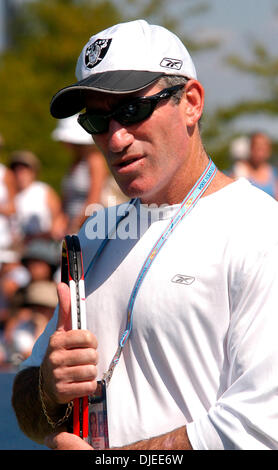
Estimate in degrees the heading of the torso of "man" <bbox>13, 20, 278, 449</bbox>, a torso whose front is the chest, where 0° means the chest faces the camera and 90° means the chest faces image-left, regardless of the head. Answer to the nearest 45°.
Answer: approximately 45°

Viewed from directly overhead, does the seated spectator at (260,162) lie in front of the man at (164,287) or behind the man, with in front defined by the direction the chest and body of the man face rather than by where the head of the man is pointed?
behind

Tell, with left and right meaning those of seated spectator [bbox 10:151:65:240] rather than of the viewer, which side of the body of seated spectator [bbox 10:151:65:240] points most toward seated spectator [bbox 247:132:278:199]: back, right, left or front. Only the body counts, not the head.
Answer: left

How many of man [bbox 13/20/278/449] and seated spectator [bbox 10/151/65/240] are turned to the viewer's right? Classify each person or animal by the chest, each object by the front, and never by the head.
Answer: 0

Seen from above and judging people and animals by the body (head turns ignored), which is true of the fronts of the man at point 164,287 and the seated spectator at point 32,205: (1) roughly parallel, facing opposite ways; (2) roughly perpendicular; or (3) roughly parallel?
roughly parallel

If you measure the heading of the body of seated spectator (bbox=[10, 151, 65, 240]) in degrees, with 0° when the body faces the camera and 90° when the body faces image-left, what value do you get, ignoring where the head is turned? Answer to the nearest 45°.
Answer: approximately 45°

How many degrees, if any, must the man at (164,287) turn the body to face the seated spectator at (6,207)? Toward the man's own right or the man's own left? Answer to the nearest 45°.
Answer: approximately 135° to the man's own right

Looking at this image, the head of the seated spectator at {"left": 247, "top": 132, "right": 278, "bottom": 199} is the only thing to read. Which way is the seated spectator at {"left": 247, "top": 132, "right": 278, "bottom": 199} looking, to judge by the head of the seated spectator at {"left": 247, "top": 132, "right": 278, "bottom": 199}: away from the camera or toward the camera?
toward the camera

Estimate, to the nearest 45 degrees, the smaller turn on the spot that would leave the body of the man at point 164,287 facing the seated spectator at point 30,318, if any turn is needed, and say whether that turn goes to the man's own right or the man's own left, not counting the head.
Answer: approximately 135° to the man's own right

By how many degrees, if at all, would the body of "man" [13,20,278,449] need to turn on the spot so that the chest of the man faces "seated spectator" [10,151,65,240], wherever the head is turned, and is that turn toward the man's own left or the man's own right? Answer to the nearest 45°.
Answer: approximately 135° to the man's own right

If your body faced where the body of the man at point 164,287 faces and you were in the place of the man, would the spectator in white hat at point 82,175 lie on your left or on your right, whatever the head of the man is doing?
on your right

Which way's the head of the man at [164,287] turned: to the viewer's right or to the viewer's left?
to the viewer's left
